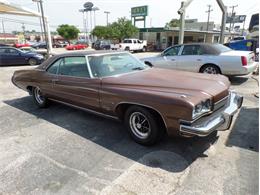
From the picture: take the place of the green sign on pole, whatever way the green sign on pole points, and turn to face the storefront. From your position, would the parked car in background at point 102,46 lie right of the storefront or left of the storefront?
right

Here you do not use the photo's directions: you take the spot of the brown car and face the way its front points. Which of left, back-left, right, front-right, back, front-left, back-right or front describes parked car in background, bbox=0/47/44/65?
back

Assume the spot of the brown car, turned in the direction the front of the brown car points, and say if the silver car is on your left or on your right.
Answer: on your left

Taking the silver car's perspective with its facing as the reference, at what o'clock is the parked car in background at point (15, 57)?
The parked car in background is roughly at 11 o'clock from the silver car.

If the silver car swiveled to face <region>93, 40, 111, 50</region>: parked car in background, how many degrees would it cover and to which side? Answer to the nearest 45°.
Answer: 0° — it already faces it

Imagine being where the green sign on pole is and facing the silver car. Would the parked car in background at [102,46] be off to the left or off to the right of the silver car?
right

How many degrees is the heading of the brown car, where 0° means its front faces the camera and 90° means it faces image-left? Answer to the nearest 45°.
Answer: approximately 315°
